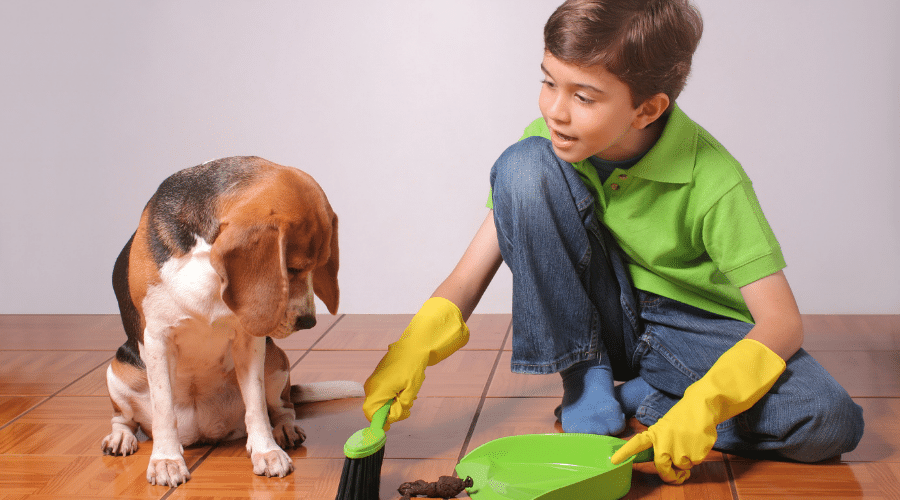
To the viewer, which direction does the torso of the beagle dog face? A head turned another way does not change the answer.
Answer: toward the camera

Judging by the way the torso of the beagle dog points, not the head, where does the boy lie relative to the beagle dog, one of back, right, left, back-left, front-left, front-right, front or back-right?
left

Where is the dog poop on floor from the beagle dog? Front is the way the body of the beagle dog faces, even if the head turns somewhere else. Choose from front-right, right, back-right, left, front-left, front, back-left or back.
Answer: front-left

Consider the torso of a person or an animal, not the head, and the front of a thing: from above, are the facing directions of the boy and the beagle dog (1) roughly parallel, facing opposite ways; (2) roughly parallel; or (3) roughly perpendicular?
roughly perpendicular

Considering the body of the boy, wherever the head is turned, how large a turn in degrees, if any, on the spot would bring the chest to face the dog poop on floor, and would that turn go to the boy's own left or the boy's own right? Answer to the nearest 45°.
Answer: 0° — they already face it

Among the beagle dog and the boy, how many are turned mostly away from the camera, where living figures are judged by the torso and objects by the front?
0

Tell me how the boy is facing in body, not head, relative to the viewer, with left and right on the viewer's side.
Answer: facing the viewer and to the left of the viewer

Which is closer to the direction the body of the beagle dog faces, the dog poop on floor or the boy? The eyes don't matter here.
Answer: the dog poop on floor

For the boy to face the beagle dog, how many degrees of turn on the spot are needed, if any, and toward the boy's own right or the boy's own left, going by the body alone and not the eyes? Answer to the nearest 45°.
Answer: approximately 45° to the boy's own right
